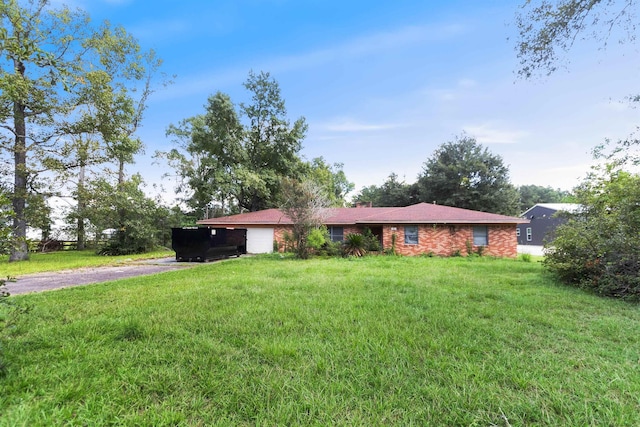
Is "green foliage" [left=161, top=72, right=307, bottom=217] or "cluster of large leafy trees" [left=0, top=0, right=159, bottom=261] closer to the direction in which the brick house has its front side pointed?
the cluster of large leafy trees

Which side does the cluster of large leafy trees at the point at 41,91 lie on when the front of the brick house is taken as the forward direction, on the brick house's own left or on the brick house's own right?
on the brick house's own right

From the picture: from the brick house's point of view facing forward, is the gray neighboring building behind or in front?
behind

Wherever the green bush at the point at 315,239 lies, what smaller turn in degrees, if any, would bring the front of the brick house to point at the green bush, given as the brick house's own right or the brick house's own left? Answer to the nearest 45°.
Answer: approximately 45° to the brick house's own right

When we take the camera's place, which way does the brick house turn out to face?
facing the viewer

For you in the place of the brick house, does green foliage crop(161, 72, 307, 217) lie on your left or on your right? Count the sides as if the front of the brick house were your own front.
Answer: on your right

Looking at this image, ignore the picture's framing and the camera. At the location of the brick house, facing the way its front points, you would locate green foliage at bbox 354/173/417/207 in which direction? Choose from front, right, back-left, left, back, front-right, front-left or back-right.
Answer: back
